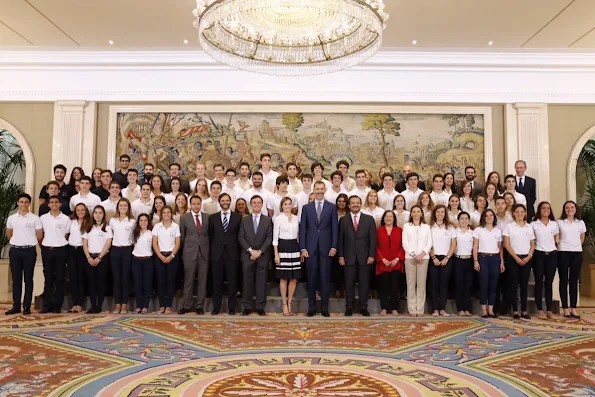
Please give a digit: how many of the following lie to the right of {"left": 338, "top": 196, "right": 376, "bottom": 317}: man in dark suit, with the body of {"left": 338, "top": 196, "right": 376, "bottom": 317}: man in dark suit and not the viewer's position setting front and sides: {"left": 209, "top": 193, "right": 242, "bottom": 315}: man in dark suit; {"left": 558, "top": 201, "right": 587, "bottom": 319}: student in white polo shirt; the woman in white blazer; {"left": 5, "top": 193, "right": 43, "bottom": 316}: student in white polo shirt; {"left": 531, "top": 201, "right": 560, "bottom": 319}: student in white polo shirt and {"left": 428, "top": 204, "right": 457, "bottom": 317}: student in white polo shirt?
2

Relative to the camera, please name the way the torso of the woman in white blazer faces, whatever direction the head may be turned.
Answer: toward the camera

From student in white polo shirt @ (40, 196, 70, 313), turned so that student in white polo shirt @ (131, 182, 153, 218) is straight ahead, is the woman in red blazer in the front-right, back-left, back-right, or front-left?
front-right

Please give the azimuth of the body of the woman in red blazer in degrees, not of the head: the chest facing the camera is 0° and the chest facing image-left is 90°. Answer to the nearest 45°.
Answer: approximately 0°

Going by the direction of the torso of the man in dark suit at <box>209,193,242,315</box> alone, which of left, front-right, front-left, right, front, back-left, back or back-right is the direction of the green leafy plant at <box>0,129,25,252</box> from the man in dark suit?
back-right

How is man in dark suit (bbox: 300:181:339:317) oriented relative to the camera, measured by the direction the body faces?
toward the camera

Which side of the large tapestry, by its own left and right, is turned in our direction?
front

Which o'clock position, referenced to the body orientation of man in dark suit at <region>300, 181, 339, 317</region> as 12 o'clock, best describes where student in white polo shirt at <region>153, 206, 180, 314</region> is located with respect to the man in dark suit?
The student in white polo shirt is roughly at 3 o'clock from the man in dark suit.

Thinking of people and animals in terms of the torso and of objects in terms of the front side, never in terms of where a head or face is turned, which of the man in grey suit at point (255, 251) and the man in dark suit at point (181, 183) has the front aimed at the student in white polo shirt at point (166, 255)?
the man in dark suit

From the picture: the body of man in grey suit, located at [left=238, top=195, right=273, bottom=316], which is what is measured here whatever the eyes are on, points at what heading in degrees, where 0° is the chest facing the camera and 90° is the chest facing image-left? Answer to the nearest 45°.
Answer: approximately 0°

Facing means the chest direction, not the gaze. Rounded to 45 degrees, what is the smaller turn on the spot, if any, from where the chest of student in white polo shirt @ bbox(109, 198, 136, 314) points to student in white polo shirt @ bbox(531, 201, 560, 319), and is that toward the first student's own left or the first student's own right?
approximately 90° to the first student's own left

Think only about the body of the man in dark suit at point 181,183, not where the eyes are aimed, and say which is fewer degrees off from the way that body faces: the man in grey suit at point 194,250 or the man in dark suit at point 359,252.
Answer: the man in grey suit
